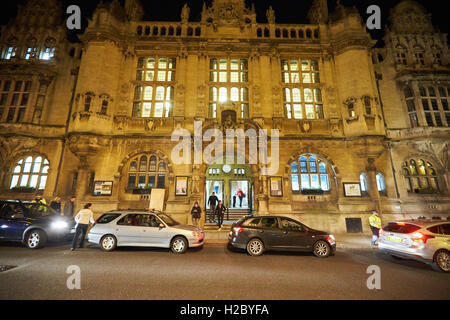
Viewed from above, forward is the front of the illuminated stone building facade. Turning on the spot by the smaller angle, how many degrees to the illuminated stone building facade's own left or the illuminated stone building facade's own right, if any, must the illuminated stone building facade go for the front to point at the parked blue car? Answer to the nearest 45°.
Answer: approximately 45° to the illuminated stone building facade's own right

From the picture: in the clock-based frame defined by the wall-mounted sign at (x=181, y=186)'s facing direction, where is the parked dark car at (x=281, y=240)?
The parked dark car is roughly at 11 o'clock from the wall-mounted sign.

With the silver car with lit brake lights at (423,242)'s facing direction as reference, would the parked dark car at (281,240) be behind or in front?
behind

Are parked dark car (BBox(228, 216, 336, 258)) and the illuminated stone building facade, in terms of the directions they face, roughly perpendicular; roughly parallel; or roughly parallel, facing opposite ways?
roughly perpendicular

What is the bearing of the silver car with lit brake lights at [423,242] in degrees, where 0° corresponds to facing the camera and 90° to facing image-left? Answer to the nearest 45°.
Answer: approximately 225°

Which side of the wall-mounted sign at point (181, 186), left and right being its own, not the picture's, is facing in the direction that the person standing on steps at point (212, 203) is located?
left

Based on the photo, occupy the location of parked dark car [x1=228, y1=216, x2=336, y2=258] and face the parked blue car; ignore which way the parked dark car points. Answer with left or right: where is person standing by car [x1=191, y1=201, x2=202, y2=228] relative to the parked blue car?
right

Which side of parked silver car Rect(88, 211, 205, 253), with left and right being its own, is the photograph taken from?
right
